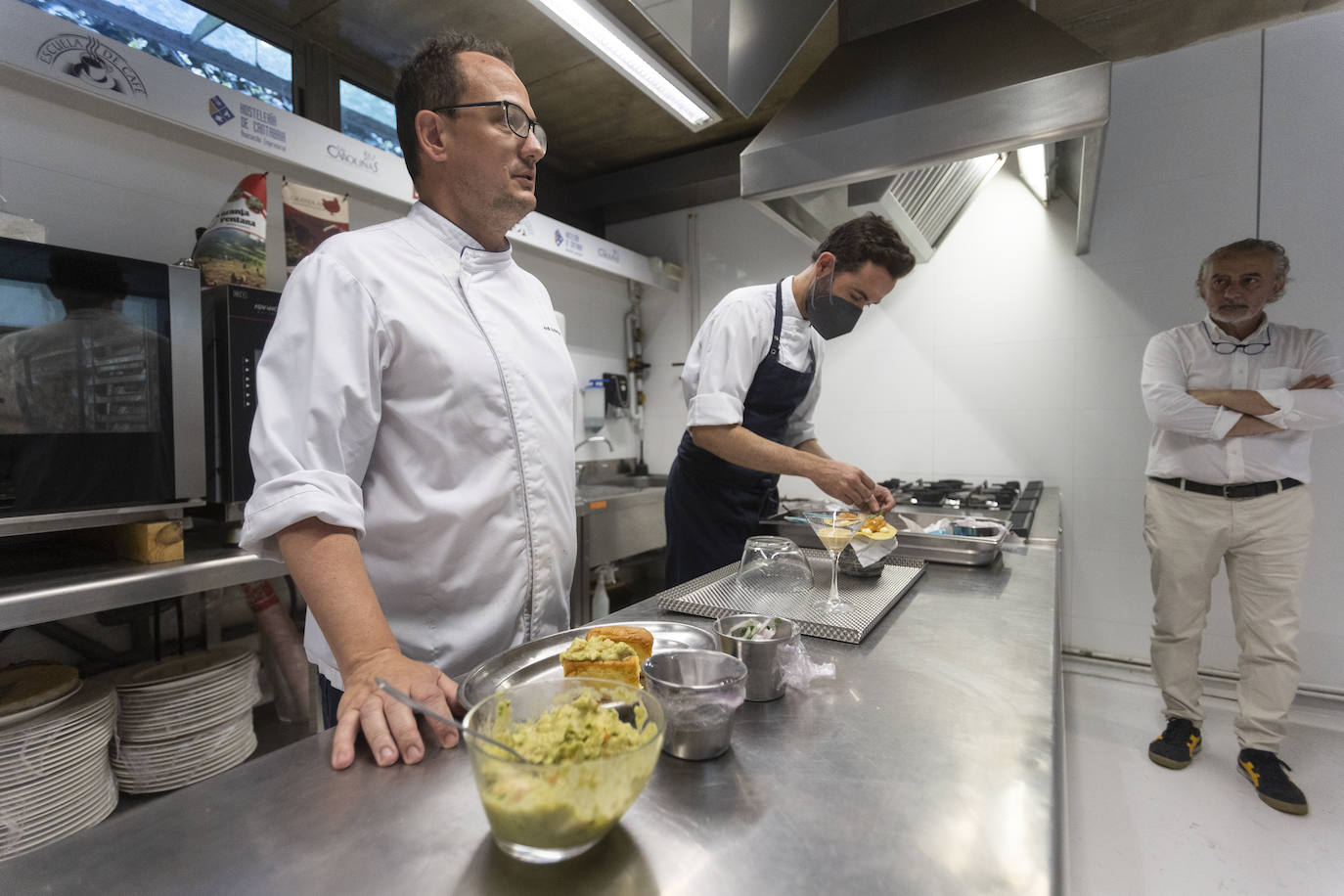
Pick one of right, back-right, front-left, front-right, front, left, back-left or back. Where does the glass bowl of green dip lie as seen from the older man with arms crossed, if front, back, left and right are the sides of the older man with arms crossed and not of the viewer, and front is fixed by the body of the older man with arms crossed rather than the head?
front

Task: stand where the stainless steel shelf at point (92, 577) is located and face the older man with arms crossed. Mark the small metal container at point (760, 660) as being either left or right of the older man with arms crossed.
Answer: right

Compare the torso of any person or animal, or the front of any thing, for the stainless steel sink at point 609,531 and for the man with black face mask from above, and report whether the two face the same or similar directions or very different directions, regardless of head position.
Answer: same or similar directions

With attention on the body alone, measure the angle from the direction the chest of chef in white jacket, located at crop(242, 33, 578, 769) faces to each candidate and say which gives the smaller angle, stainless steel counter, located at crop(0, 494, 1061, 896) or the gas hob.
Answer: the stainless steel counter

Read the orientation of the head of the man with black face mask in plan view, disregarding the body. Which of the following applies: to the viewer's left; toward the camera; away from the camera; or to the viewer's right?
to the viewer's right

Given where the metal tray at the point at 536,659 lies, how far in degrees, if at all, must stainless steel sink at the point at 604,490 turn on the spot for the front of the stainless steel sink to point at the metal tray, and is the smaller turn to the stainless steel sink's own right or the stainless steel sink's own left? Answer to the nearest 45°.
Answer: approximately 45° to the stainless steel sink's own right

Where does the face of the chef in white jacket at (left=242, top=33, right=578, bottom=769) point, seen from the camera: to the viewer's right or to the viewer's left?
to the viewer's right

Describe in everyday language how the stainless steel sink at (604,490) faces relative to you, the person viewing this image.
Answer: facing the viewer and to the right of the viewer

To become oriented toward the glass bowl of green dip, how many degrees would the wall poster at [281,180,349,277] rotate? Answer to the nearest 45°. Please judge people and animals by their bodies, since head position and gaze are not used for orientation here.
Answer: approximately 45° to its right

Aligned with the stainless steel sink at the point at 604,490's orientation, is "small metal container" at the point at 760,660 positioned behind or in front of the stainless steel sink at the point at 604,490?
in front

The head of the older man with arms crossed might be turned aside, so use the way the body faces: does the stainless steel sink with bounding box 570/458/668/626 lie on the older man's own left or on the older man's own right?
on the older man's own right

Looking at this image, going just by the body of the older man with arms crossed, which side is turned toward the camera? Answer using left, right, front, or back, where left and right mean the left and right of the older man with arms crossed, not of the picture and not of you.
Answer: front

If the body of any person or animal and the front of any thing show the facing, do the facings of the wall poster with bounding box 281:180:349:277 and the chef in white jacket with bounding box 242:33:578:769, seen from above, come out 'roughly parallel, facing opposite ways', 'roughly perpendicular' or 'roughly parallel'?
roughly parallel
